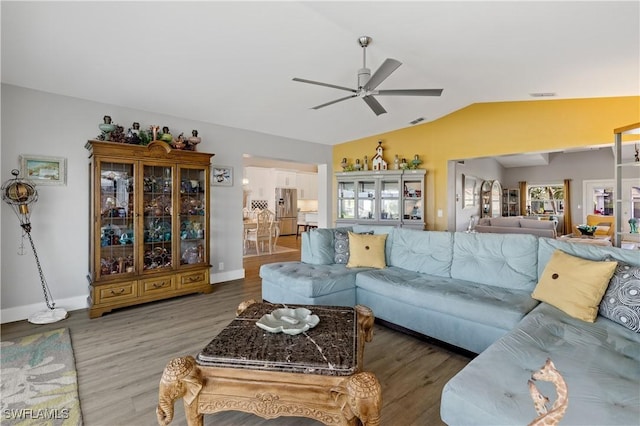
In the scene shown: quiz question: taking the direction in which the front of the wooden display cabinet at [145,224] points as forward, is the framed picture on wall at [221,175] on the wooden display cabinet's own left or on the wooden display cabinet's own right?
on the wooden display cabinet's own left

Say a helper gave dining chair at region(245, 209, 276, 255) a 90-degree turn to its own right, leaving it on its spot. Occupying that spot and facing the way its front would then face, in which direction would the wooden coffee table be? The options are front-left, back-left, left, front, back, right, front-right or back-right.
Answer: back-right

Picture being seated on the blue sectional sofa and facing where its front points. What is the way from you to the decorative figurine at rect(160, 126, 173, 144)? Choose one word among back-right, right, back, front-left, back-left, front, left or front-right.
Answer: front-right

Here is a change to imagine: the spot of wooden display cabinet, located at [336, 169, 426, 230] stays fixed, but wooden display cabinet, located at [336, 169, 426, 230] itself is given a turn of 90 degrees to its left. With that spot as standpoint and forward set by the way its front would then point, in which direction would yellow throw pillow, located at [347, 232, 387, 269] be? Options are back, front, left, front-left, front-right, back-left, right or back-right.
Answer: front-right

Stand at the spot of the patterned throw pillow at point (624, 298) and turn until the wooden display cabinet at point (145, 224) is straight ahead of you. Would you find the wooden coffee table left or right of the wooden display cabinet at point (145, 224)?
left

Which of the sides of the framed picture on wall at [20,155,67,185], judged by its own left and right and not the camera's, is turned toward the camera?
front

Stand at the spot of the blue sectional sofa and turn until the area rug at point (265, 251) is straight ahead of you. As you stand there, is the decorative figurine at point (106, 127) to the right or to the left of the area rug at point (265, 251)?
left

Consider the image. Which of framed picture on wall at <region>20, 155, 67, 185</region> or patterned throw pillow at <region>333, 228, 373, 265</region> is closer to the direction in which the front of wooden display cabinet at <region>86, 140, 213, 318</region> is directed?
the patterned throw pillow

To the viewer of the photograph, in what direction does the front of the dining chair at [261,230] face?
facing away from the viewer and to the left of the viewer

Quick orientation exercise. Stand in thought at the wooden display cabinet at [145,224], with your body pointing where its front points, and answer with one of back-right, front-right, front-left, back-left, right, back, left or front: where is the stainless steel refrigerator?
left

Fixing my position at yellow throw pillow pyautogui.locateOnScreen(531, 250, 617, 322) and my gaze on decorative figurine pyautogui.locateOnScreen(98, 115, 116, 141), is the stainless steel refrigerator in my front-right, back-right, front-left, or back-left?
front-right

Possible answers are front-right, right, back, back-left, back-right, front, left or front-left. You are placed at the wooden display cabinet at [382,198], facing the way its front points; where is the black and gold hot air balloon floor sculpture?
front

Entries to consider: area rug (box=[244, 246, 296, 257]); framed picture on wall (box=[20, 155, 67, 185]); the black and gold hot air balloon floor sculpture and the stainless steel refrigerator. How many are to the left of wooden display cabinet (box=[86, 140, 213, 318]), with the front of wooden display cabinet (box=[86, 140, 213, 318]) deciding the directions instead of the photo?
2

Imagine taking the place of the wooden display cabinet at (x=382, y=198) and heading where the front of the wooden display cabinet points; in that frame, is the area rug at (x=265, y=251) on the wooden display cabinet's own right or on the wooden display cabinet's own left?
on the wooden display cabinet's own right

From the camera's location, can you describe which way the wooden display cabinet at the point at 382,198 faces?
facing the viewer and to the left of the viewer

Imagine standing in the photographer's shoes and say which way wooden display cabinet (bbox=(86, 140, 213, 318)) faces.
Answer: facing the viewer and to the right of the viewer

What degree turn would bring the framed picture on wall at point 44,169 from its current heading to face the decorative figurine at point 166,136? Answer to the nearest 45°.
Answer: approximately 90° to its left
